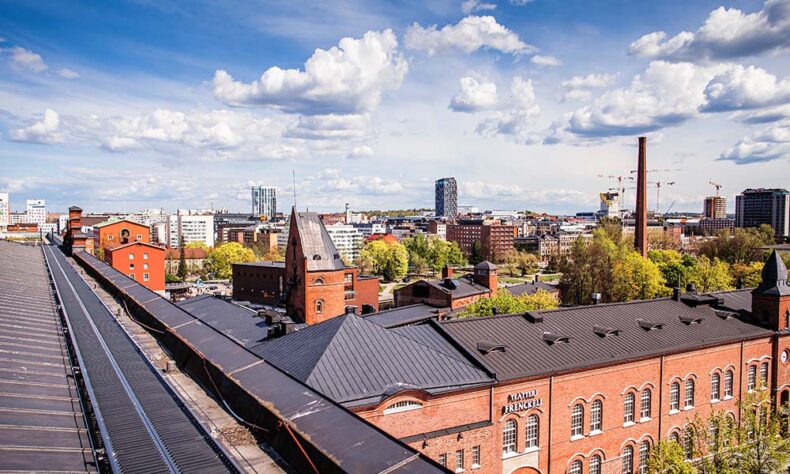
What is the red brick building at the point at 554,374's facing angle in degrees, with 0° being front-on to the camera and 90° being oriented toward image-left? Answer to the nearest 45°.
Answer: approximately 315°
